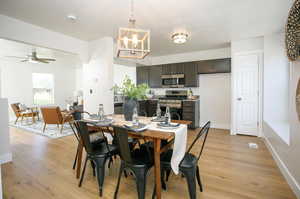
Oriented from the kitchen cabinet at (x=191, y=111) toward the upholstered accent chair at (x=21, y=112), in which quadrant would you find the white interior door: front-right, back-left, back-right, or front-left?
back-left

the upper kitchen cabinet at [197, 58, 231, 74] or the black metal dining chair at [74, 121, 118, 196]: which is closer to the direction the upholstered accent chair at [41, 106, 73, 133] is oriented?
the upper kitchen cabinet

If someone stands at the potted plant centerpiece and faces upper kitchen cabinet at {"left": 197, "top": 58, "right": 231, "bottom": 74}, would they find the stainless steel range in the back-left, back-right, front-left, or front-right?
front-left
